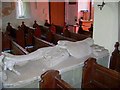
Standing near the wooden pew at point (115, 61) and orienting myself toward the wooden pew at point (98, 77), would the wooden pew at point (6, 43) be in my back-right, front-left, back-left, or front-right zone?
front-right

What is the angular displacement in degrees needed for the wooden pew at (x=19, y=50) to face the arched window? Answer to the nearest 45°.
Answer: approximately 45° to its left

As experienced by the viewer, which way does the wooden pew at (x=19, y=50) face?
facing away from the viewer and to the right of the viewer

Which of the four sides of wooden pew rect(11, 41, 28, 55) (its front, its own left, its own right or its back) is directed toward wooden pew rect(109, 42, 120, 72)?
right

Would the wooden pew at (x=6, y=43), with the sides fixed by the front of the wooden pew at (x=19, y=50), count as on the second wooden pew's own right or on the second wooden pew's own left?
on the second wooden pew's own left

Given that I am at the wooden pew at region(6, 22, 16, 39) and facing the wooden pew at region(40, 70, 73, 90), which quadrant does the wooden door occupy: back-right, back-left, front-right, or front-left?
back-left
